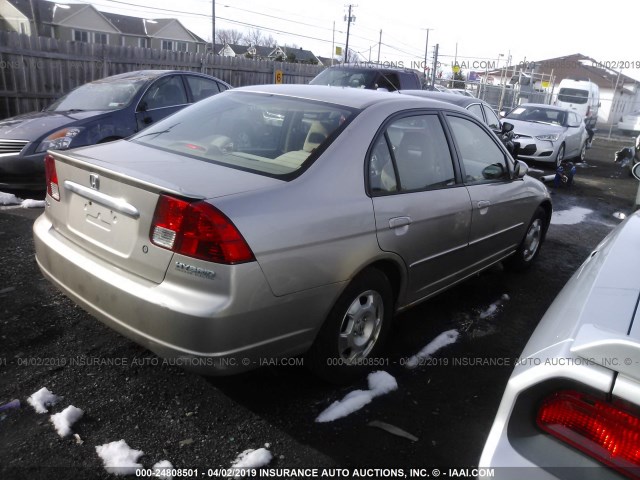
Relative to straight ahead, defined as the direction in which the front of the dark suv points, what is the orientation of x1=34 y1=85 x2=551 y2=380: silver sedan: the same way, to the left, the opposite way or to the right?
the opposite way

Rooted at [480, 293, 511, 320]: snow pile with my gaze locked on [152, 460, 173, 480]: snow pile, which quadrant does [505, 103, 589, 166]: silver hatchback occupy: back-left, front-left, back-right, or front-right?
back-right

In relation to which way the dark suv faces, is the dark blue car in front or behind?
in front

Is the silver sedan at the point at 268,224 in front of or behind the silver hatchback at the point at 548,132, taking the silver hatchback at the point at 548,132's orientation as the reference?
in front

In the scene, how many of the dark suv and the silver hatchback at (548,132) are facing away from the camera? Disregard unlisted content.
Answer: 0

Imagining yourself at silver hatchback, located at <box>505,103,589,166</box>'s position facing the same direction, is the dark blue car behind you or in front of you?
in front

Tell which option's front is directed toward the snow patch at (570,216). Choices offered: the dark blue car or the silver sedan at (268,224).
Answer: the silver sedan

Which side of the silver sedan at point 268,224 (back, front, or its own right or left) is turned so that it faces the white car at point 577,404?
right

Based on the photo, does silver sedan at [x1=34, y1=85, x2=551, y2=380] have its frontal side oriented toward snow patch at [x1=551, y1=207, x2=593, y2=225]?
yes

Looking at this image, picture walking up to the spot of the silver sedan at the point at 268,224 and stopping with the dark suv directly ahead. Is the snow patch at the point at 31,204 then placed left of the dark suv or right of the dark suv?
left
